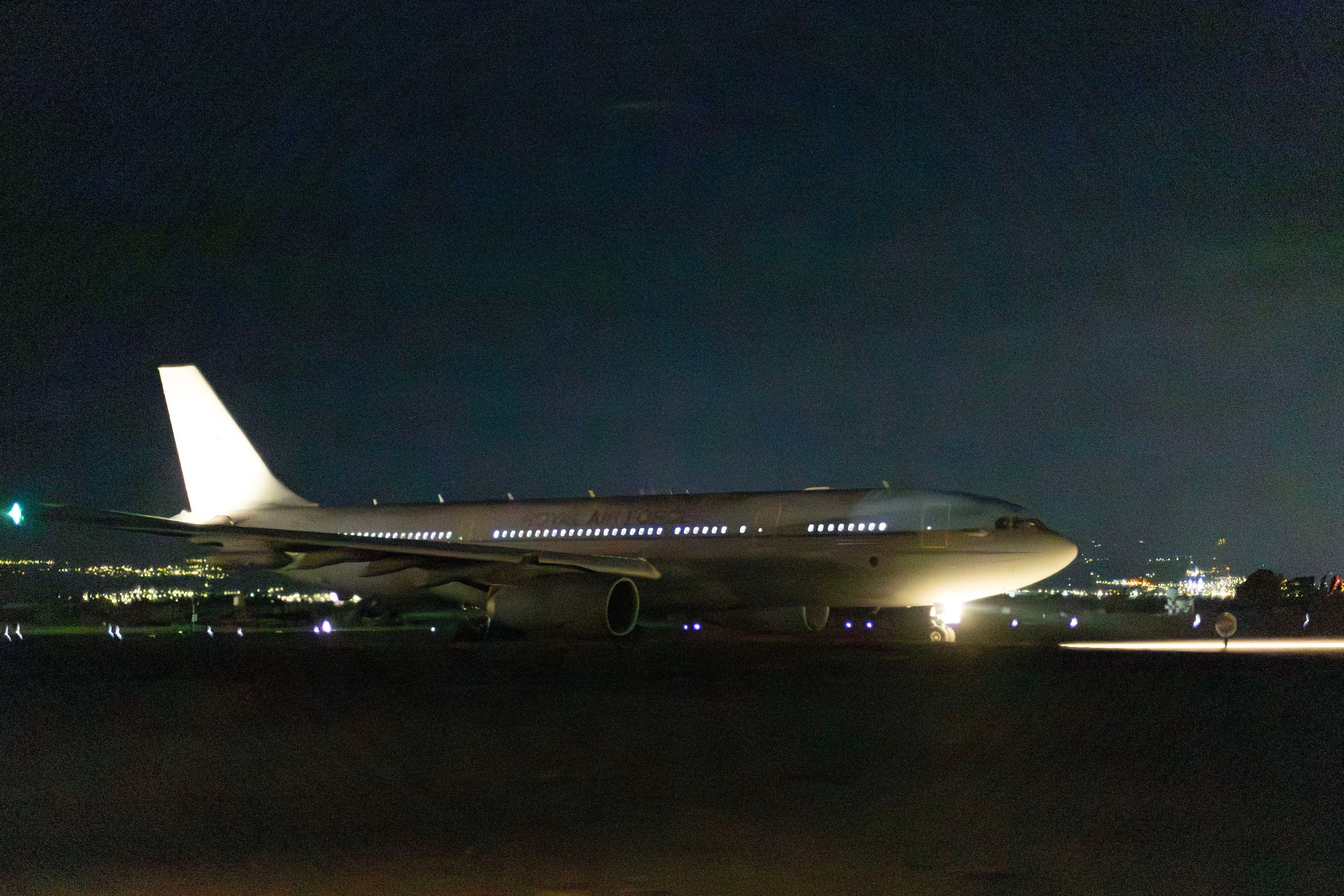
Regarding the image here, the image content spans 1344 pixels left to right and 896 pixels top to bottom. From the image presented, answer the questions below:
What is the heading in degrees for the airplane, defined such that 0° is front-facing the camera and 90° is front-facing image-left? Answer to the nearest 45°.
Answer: approximately 315°

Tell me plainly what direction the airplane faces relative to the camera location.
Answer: facing the viewer and to the right of the viewer
